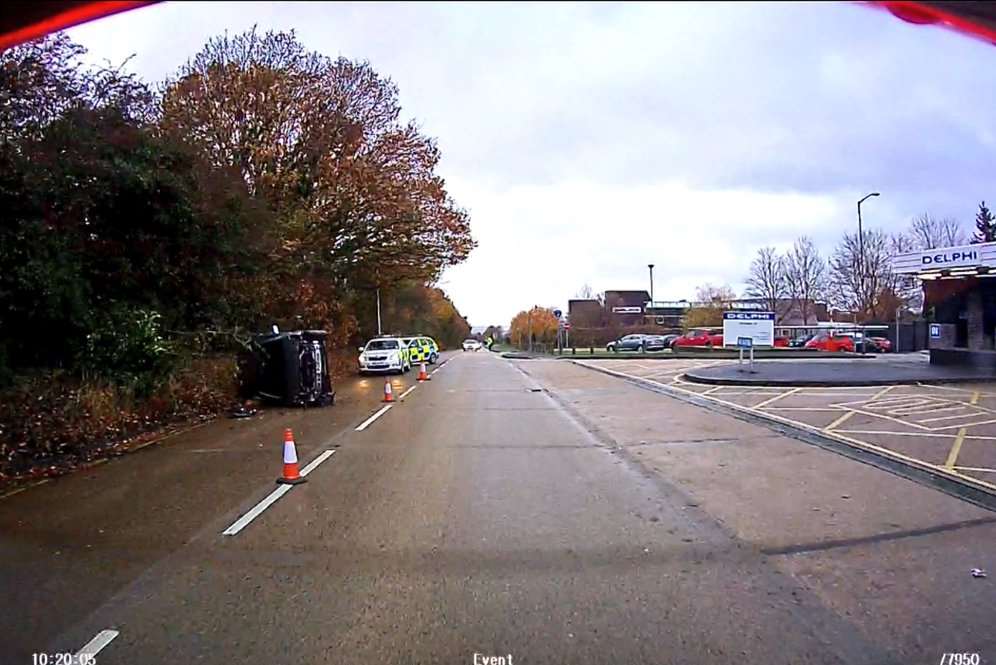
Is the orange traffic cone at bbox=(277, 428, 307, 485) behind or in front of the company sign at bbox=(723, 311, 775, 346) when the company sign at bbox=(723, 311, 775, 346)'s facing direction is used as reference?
in front

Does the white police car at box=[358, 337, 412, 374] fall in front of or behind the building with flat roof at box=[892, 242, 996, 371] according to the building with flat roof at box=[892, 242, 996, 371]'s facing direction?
in front

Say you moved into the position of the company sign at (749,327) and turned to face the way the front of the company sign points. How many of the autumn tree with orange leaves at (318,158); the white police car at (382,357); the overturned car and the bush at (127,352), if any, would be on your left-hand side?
0

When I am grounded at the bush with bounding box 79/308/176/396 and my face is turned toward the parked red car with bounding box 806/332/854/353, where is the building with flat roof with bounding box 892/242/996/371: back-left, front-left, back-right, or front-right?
front-right

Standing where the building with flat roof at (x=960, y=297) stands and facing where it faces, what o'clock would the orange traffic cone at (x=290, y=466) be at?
The orange traffic cone is roughly at 11 o'clock from the building with flat roof.

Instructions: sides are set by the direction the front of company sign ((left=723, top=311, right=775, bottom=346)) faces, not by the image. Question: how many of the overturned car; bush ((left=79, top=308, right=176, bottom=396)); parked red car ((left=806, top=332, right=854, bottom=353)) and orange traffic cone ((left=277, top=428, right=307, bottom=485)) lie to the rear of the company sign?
1

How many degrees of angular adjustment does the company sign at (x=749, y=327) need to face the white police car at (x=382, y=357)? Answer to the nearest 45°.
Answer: approximately 90° to its right

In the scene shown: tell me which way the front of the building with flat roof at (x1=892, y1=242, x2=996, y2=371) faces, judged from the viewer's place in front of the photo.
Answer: facing the viewer and to the left of the viewer

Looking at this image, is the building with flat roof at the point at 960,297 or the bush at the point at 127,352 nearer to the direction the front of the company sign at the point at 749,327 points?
the bush

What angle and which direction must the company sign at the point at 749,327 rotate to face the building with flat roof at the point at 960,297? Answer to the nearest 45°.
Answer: approximately 135° to its left

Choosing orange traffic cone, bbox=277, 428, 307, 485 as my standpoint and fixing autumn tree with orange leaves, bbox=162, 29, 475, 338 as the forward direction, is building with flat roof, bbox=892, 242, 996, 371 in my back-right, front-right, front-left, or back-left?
front-right

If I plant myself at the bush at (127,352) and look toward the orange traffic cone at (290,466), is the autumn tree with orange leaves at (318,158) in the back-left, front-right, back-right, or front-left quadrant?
back-left

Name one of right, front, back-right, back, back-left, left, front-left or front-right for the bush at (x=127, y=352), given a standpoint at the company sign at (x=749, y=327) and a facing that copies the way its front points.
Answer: front-right

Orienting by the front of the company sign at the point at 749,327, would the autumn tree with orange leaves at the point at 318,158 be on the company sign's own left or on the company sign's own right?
on the company sign's own right

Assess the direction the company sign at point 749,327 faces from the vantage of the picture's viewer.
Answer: facing the viewer

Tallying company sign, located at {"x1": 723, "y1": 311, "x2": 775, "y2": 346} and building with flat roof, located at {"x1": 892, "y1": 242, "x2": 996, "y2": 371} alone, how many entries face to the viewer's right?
0
